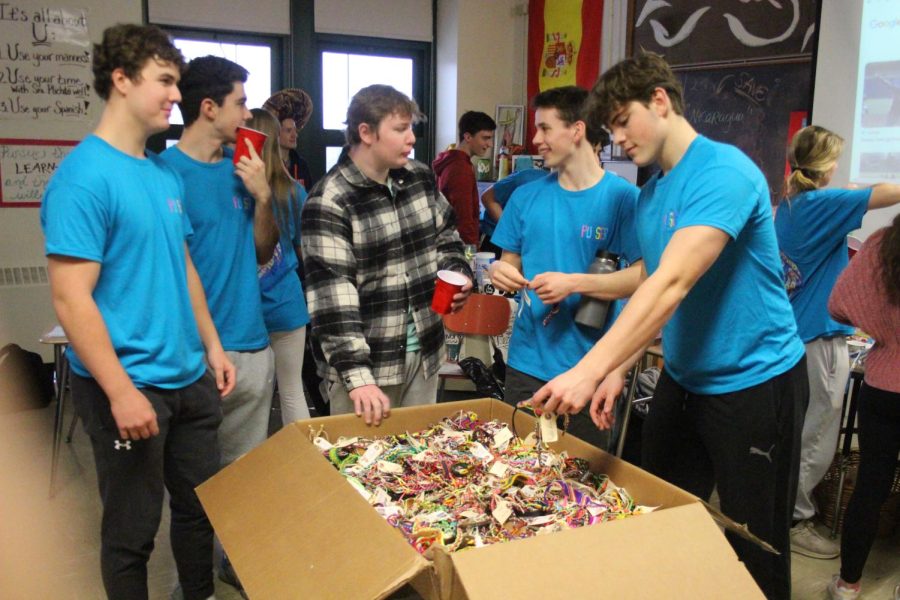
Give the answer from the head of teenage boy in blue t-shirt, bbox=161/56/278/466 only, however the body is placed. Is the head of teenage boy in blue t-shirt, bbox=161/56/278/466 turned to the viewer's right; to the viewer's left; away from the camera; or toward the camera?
to the viewer's right

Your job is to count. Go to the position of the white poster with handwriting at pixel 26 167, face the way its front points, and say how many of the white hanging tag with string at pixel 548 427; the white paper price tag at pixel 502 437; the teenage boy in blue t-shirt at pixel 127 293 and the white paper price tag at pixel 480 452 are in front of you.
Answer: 4

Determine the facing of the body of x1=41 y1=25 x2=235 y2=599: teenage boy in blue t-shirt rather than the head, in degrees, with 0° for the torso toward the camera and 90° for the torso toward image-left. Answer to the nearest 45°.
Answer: approximately 315°

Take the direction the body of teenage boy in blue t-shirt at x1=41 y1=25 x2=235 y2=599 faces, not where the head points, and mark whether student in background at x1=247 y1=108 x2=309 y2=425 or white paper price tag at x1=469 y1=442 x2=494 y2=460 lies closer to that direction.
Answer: the white paper price tag

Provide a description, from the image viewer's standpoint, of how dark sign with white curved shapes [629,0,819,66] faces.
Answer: facing the viewer

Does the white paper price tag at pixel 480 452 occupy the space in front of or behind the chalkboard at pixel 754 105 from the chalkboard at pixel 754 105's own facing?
in front

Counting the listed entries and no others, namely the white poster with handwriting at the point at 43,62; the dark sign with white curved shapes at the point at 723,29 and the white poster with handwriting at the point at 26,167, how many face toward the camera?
3

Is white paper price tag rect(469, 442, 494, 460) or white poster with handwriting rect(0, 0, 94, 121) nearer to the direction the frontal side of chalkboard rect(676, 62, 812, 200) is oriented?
the white paper price tag

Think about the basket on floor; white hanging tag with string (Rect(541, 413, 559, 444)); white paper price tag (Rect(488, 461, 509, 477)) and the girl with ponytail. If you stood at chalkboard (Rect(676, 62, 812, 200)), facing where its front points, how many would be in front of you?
4

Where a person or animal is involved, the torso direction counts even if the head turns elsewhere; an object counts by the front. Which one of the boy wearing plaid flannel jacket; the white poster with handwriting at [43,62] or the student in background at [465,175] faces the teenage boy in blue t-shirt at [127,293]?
the white poster with handwriting

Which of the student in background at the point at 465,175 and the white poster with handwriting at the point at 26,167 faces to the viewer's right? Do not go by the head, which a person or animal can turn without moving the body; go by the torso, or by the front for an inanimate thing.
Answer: the student in background

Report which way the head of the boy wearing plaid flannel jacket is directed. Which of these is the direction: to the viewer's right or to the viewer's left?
to the viewer's right

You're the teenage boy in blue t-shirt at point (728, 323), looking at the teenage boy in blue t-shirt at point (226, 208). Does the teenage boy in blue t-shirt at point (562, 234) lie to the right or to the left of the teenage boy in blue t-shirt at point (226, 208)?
right

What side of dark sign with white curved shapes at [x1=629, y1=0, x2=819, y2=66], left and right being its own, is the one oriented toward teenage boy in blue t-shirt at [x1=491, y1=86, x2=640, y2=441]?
front

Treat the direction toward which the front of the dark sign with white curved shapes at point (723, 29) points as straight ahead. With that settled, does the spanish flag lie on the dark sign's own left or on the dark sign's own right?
on the dark sign's own right

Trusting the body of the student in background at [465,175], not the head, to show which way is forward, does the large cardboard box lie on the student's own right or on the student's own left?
on the student's own right

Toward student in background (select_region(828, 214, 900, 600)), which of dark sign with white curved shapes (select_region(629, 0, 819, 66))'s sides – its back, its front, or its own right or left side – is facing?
front
